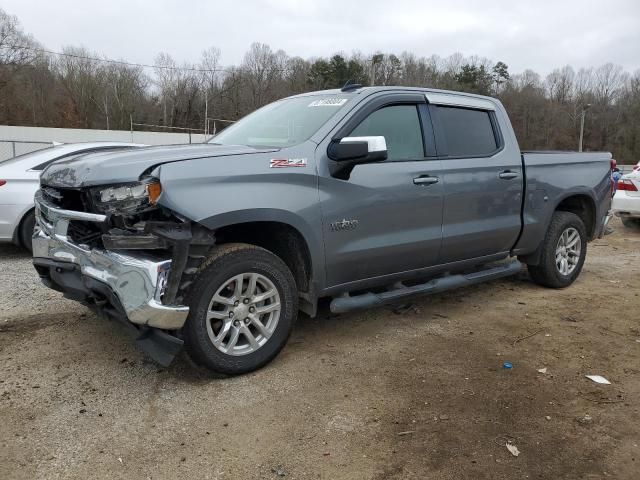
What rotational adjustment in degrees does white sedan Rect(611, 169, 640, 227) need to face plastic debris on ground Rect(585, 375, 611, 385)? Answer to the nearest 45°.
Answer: approximately 135° to its right

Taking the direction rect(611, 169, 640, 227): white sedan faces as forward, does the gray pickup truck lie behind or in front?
behind

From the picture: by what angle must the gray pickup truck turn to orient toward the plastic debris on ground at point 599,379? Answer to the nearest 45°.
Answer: approximately 135° to its left

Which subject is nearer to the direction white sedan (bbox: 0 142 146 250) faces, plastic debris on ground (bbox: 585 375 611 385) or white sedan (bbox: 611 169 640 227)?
the white sedan

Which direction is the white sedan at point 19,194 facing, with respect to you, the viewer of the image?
facing away from the viewer and to the right of the viewer

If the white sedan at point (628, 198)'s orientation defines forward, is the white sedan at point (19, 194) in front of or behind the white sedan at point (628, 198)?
behind

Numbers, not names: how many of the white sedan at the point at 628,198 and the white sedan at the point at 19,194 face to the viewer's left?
0

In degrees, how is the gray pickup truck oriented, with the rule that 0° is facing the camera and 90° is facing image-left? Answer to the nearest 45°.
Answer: approximately 45°

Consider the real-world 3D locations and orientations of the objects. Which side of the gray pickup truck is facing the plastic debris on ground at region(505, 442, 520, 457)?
left

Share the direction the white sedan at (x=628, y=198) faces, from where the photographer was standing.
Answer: facing away from the viewer and to the right of the viewer
